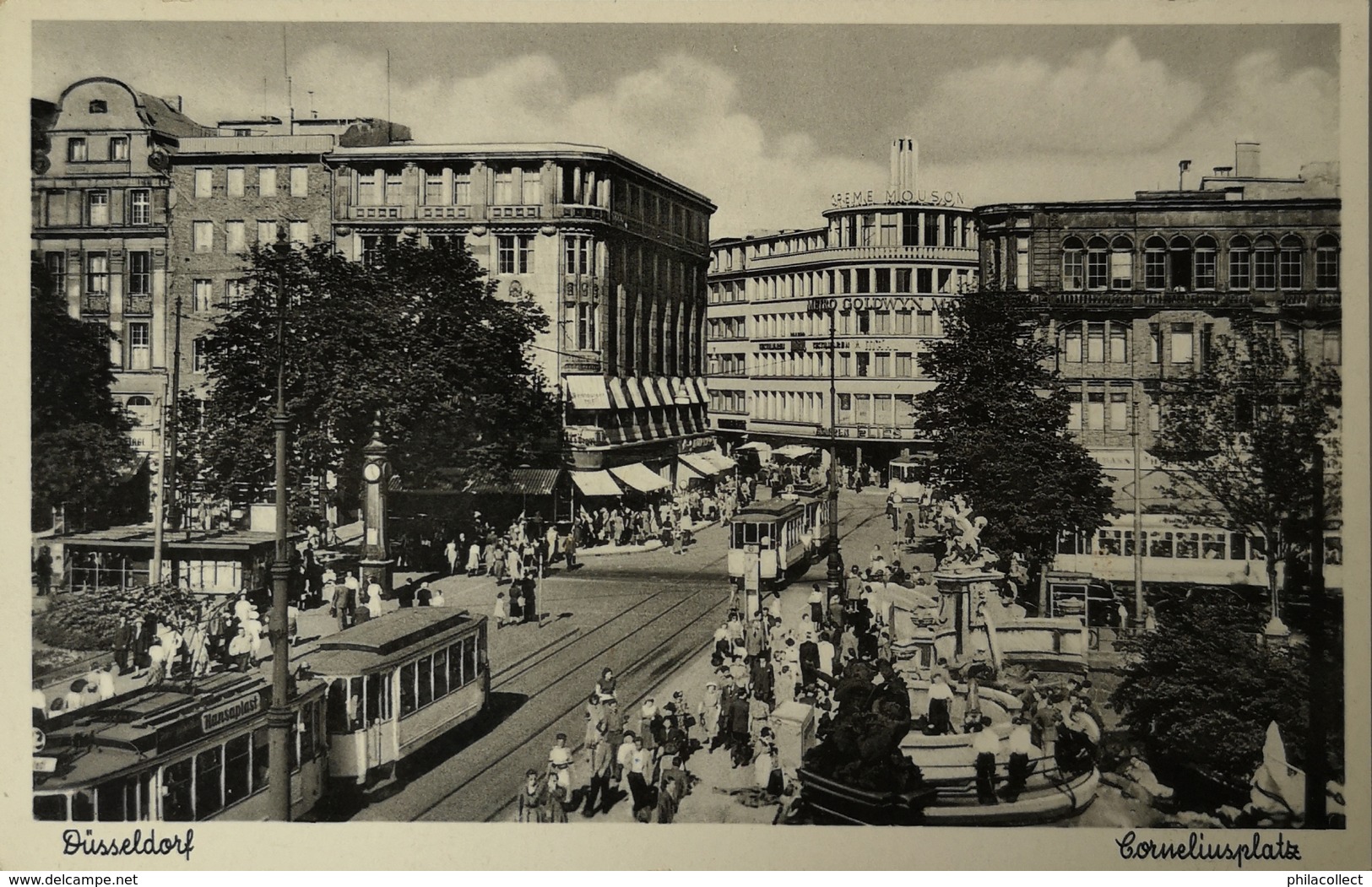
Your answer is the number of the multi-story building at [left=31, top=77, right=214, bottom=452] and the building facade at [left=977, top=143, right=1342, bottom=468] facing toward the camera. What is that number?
2

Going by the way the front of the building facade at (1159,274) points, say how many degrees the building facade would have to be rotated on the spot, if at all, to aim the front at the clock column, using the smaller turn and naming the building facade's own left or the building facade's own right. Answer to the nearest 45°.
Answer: approximately 45° to the building facade's own right

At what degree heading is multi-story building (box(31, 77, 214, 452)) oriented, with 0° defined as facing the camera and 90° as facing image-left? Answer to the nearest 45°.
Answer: approximately 0°

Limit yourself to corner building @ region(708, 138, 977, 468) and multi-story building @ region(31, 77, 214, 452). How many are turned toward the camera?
2

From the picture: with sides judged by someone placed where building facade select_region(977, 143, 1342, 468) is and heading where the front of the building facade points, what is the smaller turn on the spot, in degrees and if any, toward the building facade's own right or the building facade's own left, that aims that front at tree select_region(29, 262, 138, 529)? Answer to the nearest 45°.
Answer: approximately 45° to the building facade's own right

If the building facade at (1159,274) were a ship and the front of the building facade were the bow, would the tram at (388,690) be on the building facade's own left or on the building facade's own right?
on the building facade's own right
